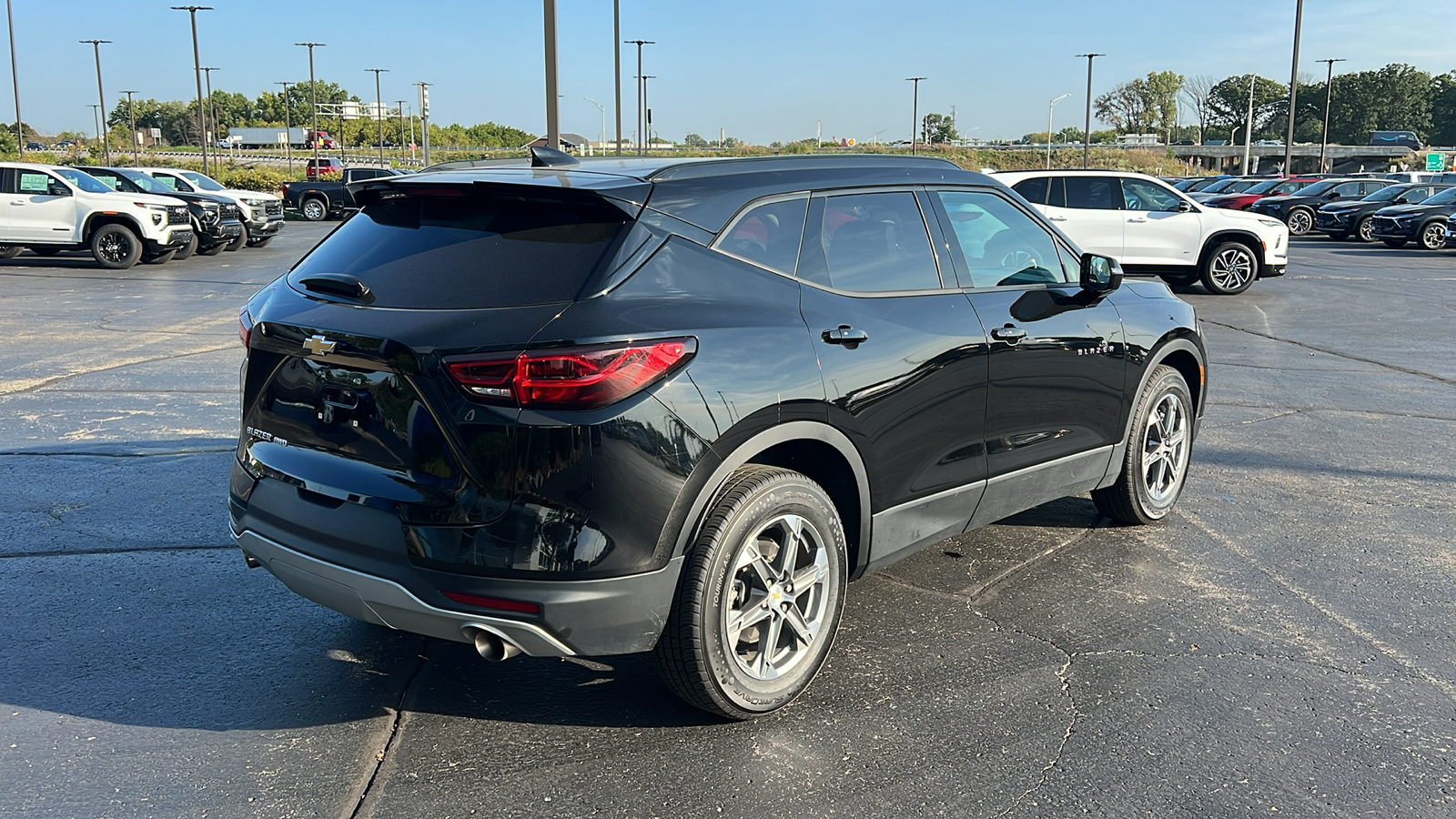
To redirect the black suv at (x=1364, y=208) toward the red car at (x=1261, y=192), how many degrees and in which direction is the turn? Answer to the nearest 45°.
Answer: approximately 90° to its right

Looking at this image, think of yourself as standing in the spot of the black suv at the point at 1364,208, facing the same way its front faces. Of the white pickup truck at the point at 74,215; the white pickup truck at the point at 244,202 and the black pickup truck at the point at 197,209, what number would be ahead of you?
3

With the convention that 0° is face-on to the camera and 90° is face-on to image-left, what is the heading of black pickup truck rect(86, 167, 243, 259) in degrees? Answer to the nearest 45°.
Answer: approximately 315°

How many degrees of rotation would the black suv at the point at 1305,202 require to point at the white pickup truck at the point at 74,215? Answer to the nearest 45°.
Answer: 0° — it already faces it

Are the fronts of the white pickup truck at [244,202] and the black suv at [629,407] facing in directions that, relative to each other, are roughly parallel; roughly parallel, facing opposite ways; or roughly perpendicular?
roughly perpendicular

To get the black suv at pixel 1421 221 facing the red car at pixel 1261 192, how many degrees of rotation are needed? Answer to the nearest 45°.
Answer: approximately 90° to its right

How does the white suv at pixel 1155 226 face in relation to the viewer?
to the viewer's right
